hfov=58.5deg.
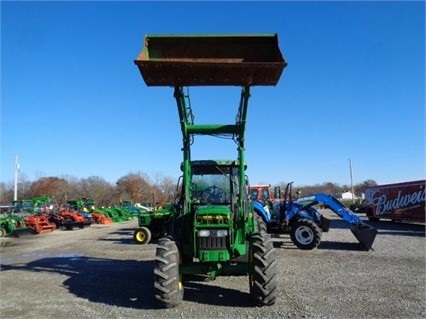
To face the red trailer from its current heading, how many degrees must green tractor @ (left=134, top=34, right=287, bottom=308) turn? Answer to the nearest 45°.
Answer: approximately 135° to its left

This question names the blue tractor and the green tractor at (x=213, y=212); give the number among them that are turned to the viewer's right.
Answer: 1

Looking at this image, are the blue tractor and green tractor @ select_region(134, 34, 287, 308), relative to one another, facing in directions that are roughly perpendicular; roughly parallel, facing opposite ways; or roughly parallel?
roughly perpendicular

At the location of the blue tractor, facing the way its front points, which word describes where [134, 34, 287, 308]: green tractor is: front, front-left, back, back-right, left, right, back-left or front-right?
right

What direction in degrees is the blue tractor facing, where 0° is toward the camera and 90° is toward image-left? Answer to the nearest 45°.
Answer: approximately 270°

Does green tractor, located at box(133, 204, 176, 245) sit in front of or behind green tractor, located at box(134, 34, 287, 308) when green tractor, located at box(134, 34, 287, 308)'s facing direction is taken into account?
behind

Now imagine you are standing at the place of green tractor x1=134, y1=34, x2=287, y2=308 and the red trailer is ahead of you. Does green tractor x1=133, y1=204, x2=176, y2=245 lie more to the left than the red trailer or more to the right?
left

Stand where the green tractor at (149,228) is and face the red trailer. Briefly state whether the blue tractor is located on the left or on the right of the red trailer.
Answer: right

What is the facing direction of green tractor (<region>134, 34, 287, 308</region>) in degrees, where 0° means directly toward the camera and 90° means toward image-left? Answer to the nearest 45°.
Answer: approximately 0°

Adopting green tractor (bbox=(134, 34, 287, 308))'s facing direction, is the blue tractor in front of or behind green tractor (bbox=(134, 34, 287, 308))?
behind

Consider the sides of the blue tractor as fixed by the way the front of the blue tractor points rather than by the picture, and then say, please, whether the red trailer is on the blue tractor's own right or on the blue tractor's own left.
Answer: on the blue tractor's own left

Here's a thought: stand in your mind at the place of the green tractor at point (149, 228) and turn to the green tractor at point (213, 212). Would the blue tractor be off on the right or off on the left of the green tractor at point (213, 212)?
left
